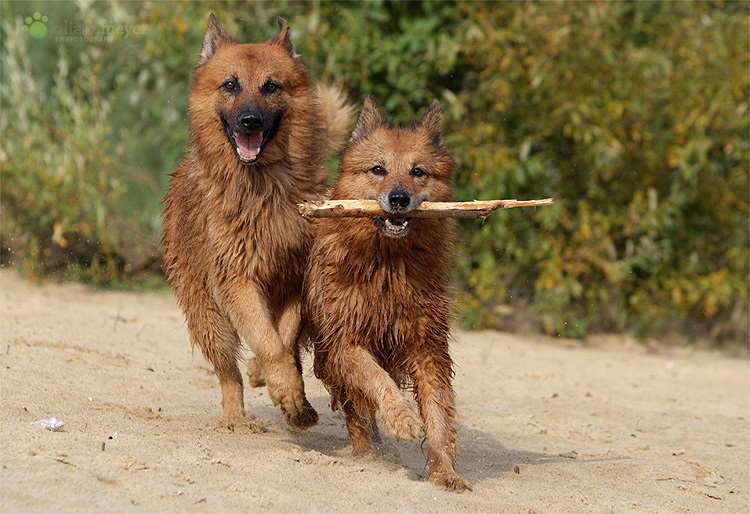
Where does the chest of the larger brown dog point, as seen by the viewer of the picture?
toward the camera

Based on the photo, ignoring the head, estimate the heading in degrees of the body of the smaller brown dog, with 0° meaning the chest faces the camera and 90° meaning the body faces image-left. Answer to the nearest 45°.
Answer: approximately 0°

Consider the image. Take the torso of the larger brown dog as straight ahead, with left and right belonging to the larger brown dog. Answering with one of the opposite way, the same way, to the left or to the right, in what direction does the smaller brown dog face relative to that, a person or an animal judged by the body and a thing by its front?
the same way

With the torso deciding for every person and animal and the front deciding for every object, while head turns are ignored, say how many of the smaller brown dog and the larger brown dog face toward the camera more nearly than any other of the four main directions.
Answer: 2

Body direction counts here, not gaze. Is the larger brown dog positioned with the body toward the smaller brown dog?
no

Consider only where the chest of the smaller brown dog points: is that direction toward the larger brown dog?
no
